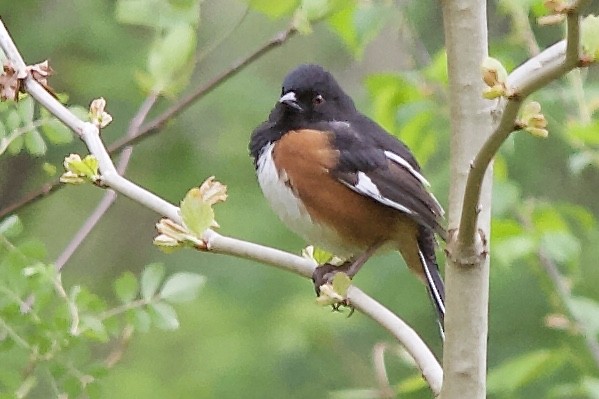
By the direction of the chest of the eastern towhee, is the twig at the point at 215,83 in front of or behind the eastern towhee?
in front

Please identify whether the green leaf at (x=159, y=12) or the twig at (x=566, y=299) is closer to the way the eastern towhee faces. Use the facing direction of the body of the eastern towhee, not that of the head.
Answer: the green leaf

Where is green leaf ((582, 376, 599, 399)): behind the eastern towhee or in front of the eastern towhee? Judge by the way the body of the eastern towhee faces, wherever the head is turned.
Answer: behind

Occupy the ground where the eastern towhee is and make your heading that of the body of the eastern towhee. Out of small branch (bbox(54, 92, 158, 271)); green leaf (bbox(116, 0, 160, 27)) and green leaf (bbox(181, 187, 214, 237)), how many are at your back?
0

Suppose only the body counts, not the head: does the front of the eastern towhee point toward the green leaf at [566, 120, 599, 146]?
no

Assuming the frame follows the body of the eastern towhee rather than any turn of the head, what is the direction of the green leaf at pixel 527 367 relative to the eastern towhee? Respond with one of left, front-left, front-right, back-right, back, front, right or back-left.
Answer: back

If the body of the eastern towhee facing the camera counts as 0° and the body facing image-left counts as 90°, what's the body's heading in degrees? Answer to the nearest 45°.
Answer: approximately 45°

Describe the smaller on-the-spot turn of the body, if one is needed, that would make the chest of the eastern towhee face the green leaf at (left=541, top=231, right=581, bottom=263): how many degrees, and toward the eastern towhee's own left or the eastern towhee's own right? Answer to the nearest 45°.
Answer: approximately 180°

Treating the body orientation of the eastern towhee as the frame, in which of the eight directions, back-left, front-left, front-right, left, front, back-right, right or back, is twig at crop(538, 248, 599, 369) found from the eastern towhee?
back

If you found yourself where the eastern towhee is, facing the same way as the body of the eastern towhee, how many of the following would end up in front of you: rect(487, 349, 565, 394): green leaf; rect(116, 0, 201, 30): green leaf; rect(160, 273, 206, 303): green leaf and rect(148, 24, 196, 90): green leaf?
3
